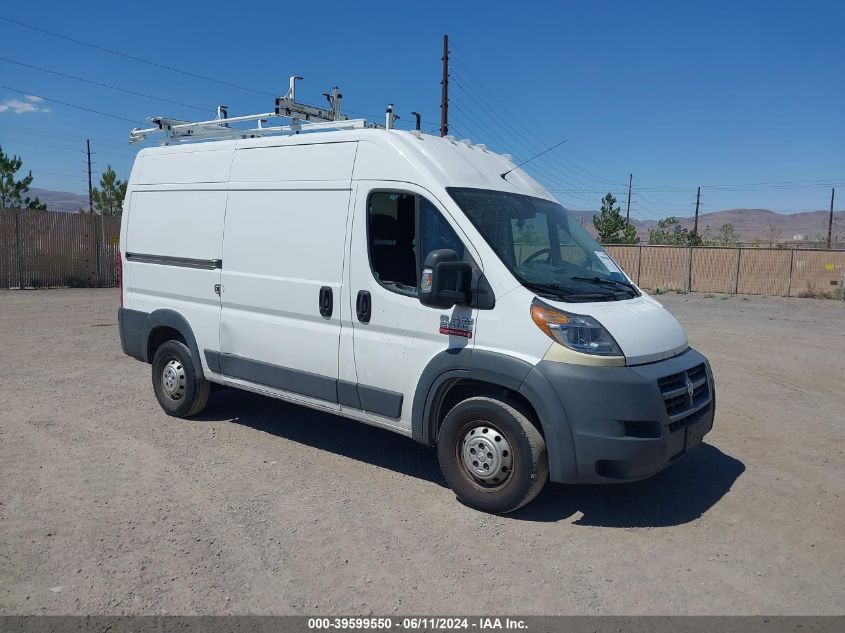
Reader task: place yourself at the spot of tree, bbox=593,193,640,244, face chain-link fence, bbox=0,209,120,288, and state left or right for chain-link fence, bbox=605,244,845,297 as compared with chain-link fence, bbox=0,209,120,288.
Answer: left

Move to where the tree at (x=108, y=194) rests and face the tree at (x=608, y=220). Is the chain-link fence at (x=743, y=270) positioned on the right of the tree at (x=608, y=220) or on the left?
right

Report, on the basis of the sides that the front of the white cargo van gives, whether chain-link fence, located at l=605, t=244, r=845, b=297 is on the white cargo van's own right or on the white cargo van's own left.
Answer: on the white cargo van's own left

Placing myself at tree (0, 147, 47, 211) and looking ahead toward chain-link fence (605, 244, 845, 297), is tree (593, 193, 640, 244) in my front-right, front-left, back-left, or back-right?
front-left

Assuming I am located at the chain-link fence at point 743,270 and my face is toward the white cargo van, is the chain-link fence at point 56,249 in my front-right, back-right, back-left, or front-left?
front-right

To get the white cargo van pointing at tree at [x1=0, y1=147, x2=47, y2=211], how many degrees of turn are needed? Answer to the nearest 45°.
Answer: approximately 180°

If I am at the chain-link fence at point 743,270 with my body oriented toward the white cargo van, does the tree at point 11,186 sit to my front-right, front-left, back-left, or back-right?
front-right

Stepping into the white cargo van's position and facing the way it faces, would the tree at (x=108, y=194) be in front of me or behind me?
behind

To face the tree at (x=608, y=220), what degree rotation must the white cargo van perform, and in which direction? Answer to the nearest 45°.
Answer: approximately 135° to its left

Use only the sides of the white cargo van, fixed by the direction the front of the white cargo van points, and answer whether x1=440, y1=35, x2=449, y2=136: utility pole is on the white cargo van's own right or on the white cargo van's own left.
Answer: on the white cargo van's own left

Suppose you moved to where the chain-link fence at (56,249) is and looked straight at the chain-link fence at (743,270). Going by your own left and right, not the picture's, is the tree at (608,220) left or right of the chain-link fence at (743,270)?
left

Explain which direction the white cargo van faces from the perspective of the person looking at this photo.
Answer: facing the viewer and to the right of the viewer

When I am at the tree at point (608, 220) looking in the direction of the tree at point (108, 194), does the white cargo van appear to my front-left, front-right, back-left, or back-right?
front-left

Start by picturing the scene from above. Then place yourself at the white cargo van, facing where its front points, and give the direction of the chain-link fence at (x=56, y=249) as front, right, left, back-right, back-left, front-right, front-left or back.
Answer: back
